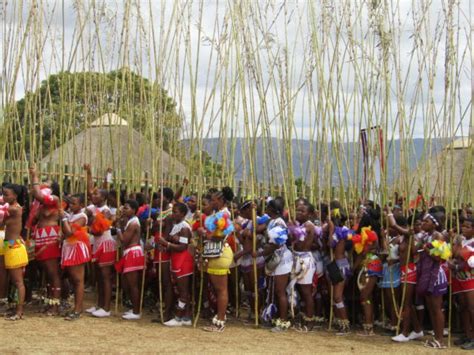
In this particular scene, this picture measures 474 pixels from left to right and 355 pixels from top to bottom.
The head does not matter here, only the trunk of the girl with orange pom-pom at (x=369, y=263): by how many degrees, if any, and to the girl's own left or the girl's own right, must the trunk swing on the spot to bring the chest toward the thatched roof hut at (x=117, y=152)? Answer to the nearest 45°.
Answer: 0° — they already face it
